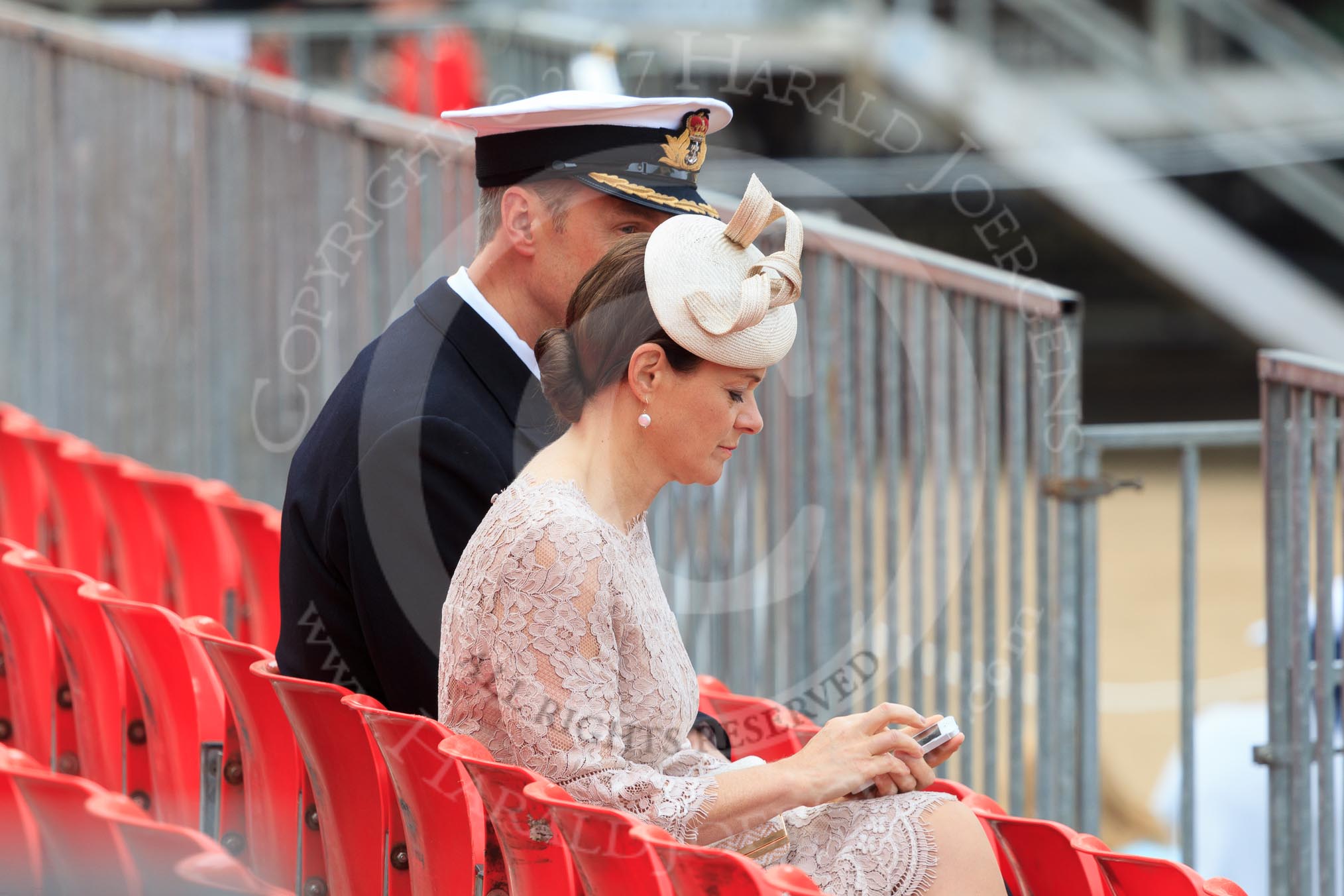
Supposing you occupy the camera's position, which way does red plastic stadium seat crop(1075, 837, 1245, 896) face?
facing away from the viewer and to the right of the viewer

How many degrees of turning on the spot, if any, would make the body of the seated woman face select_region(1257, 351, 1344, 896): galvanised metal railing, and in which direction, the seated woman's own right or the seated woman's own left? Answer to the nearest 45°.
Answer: approximately 45° to the seated woman's own left

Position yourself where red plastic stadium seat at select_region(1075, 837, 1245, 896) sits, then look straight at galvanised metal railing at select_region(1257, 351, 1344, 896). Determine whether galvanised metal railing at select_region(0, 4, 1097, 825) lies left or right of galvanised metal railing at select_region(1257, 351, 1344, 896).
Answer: left

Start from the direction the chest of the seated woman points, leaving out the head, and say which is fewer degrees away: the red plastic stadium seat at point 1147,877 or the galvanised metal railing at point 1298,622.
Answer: the red plastic stadium seat

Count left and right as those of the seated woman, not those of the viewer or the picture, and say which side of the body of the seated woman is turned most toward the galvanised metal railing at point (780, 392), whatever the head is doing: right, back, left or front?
left

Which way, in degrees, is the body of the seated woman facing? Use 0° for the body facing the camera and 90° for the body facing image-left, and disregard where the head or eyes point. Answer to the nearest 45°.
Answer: approximately 270°

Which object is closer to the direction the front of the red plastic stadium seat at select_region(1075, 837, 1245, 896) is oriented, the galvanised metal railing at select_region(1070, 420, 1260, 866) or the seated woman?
the galvanised metal railing

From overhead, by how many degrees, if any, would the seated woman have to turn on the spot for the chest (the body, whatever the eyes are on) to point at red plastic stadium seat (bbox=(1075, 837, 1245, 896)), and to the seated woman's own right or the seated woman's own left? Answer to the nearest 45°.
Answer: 0° — they already face it

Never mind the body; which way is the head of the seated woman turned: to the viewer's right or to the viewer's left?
to the viewer's right
